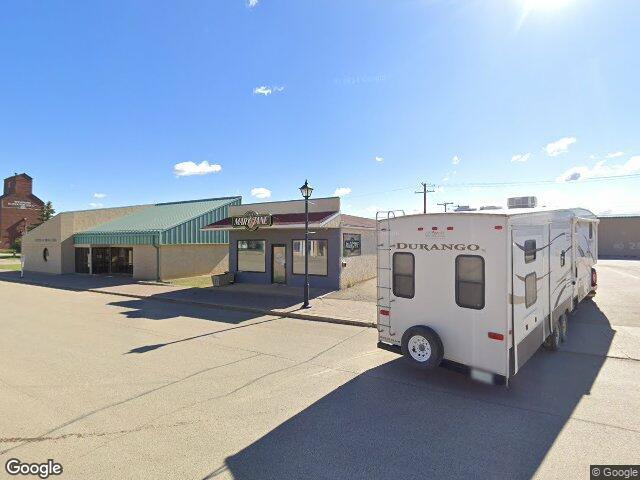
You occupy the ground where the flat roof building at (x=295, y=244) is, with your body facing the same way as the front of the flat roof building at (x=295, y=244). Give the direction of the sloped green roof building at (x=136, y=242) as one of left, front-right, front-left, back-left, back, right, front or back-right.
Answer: right

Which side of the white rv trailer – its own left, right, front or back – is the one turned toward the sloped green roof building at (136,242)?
left

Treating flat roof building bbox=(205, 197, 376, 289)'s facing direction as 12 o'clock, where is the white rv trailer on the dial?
The white rv trailer is roughly at 10 o'clock from the flat roof building.

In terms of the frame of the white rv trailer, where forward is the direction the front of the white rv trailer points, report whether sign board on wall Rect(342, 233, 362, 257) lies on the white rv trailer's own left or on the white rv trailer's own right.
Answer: on the white rv trailer's own left

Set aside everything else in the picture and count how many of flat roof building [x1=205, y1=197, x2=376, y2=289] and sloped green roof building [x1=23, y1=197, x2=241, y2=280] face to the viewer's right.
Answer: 0

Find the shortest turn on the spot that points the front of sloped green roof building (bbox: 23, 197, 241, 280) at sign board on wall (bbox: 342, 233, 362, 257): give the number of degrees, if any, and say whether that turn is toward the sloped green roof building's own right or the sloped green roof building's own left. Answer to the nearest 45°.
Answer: approximately 90° to the sloped green roof building's own left

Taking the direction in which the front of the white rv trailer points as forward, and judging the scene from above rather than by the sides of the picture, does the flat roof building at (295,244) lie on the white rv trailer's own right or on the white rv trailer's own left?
on the white rv trailer's own left

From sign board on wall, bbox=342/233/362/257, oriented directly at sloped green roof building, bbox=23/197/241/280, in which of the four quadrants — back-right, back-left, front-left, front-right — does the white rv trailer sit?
back-left

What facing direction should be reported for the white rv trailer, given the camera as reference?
facing away from the viewer and to the right of the viewer
